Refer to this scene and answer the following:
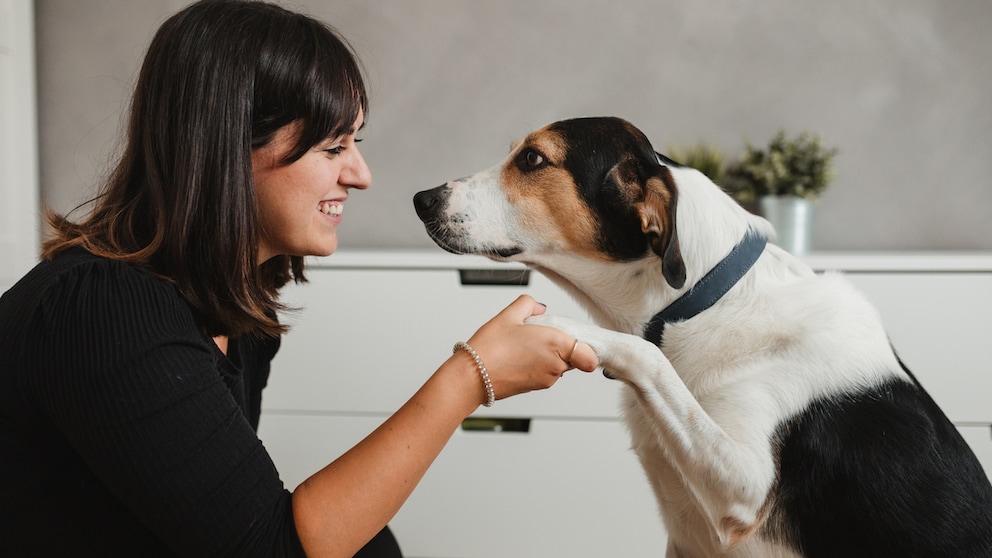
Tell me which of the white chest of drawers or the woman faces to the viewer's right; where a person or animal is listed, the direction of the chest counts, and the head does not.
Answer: the woman

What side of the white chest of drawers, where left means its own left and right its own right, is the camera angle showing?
front

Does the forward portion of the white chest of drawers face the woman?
yes

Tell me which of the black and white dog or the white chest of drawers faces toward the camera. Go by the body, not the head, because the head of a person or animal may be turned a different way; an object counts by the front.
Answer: the white chest of drawers

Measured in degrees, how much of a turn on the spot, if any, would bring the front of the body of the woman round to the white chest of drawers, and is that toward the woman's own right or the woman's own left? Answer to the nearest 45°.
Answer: approximately 45° to the woman's own left

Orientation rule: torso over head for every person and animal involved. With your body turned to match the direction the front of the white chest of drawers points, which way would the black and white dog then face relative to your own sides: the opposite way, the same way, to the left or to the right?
to the right

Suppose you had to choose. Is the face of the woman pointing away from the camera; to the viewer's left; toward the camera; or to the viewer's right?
to the viewer's right

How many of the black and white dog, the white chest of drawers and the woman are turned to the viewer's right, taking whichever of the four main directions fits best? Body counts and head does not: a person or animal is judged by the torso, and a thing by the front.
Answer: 1

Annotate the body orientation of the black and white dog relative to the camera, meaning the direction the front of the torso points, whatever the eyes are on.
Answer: to the viewer's left

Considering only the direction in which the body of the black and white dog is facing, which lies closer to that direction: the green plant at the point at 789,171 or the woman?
the woman

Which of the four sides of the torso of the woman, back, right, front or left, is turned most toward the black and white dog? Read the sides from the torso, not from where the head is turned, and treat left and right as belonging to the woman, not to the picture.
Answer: front

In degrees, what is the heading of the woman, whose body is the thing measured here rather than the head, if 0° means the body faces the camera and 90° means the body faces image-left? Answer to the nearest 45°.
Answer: approximately 270°
